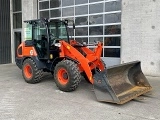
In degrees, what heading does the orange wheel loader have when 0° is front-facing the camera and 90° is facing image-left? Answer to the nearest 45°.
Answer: approximately 315°
